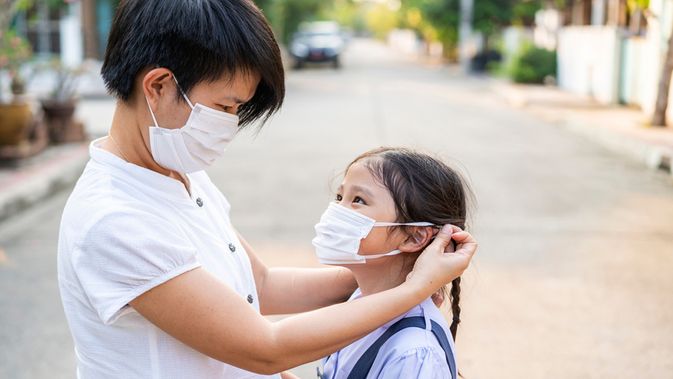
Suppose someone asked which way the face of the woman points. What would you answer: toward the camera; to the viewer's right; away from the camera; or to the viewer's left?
to the viewer's right

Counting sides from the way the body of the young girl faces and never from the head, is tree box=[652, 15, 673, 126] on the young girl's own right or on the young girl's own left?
on the young girl's own right

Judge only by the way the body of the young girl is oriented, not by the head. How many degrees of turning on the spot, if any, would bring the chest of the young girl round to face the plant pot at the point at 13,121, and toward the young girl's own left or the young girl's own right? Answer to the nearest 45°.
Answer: approximately 45° to the young girl's own right

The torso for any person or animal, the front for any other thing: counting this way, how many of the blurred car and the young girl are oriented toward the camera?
1

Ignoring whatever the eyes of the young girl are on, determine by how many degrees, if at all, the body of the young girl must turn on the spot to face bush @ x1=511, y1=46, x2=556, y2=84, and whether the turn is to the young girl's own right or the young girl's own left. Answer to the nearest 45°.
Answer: approximately 90° to the young girl's own right

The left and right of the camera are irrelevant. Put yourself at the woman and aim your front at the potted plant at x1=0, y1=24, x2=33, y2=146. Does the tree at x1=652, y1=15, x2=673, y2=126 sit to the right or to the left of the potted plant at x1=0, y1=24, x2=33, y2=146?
right

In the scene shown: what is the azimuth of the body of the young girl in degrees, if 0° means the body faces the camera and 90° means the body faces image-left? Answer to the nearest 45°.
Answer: approximately 90°

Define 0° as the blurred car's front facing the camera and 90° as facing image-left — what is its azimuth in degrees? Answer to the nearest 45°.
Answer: approximately 0°

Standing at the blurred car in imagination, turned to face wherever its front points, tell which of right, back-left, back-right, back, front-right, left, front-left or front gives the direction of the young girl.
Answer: front

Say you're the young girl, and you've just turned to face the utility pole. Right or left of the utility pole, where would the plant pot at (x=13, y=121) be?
left

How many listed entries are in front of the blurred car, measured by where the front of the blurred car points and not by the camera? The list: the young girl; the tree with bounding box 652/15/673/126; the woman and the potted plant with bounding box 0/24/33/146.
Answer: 4

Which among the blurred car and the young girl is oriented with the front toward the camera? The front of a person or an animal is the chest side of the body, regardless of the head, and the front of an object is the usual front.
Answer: the blurred car

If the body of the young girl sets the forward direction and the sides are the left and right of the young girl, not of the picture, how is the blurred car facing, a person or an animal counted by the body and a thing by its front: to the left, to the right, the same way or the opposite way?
to the left
